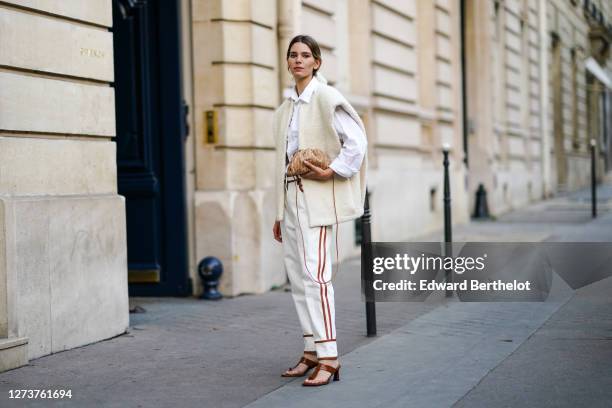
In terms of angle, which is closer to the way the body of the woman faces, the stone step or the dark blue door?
the stone step

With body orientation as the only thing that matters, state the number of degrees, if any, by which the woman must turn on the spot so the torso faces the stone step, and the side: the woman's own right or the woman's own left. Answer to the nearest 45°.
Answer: approximately 45° to the woman's own right

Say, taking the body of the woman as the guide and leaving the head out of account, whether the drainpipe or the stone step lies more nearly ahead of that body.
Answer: the stone step

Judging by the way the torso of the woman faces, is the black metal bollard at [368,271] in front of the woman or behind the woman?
behind

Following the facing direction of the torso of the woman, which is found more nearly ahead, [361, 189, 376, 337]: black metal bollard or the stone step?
the stone step

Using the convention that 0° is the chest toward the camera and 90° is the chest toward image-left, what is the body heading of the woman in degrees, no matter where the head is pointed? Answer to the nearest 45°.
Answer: approximately 45°

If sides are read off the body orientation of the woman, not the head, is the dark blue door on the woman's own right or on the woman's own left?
on the woman's own right
